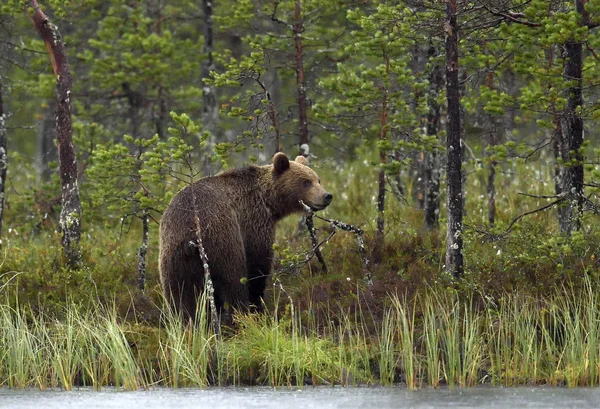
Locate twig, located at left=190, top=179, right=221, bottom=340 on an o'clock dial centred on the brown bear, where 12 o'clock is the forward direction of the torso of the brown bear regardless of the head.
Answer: The twig is roughly at 5 o'clock from the brown bear.

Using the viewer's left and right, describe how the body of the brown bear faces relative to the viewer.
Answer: facing away from the viewer and to the right of the viewer
